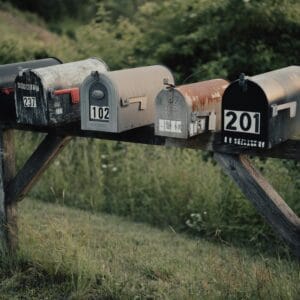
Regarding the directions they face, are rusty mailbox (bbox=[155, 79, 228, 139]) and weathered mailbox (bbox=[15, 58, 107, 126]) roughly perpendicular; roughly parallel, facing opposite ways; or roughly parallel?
roughly parallel

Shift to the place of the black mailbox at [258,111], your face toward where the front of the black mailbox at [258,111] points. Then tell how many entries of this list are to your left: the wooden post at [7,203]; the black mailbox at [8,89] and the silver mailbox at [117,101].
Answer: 0

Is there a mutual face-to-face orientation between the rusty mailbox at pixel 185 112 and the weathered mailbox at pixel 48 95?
no

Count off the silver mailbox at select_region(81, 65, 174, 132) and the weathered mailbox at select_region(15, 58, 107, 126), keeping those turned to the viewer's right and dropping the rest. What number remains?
0

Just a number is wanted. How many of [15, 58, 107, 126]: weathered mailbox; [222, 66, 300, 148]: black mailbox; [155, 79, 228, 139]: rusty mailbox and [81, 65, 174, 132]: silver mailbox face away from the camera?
0

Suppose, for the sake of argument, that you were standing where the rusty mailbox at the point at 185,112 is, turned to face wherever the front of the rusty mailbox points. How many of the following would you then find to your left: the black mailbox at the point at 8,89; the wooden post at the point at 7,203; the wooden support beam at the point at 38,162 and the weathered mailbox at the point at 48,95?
0

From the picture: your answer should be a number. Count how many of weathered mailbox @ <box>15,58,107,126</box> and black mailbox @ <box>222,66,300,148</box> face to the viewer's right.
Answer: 0

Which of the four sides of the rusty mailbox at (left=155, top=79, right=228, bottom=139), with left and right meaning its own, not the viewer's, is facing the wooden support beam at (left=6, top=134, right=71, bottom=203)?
right

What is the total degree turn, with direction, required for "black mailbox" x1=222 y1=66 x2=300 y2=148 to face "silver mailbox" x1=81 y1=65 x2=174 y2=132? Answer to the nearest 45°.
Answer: approximately 45° to its right

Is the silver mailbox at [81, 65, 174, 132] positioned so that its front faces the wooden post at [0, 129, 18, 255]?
no

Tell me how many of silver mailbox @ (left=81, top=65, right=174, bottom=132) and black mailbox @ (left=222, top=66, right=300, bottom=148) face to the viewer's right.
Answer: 0

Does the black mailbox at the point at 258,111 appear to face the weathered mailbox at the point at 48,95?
no

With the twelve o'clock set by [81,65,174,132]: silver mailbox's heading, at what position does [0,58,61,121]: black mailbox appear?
The black mailbox is roughly at 3 o'clock from the silver mailbox.

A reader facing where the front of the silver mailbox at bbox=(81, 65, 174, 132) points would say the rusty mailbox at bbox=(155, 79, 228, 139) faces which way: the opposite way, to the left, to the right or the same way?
the same way

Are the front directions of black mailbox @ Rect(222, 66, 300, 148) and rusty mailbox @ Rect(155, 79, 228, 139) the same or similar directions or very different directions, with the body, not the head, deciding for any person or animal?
same or similar directions

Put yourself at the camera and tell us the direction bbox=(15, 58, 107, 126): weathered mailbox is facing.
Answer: facing the viewer and to the left of the viewer

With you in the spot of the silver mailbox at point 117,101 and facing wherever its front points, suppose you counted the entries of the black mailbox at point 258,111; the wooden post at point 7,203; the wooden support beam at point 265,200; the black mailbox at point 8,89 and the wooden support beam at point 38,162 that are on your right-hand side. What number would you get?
3

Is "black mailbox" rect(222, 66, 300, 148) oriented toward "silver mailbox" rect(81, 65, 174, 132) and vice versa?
no

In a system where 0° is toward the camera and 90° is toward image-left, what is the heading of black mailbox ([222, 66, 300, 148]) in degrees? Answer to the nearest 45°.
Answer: approximately 45°
